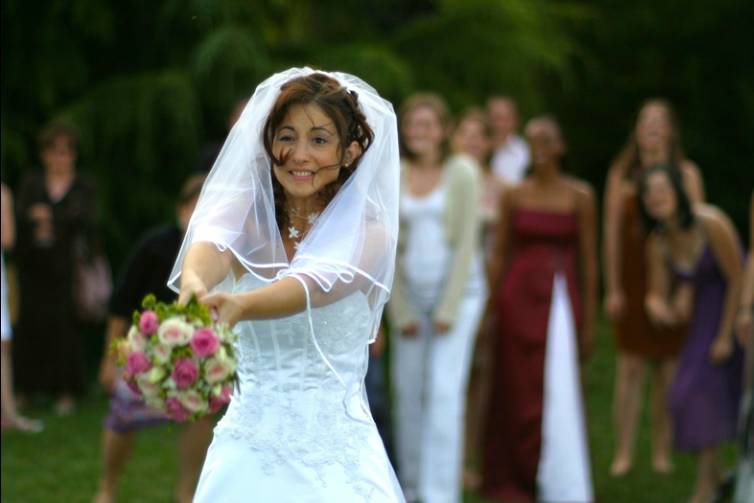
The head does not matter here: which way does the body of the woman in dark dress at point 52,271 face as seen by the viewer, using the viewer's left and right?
facing the viewer

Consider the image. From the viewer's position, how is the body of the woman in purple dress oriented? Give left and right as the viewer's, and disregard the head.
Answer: facing the viewer and to the left of the viewer

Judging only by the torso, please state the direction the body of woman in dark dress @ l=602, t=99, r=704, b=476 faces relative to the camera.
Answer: toward the camera

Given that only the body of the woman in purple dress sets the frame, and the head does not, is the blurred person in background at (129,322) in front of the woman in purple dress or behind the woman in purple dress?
in front

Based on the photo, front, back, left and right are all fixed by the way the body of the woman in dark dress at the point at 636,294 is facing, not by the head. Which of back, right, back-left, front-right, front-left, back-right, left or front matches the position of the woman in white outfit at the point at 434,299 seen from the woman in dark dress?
front-right

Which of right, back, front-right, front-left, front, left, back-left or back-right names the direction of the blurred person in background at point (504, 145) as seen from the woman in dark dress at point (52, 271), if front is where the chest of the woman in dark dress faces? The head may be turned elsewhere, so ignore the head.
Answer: left

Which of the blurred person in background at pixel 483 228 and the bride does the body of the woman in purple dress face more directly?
the bride

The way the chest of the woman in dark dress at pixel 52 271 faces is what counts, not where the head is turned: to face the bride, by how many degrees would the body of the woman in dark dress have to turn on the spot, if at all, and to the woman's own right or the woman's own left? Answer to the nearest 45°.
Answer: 0° — they already face them

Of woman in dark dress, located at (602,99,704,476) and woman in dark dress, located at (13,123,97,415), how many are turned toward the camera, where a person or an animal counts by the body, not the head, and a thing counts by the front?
2

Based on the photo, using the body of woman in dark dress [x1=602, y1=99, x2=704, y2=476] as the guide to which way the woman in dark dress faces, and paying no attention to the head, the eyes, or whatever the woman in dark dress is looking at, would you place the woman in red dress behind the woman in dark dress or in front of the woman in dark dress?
in front
